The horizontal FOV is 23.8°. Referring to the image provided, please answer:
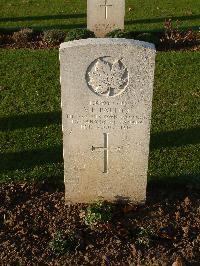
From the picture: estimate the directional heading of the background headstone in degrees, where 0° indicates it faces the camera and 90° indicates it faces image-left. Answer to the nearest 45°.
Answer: approximately 0°

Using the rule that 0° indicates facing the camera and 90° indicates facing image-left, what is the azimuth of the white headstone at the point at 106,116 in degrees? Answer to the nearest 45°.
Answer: approximately 0°

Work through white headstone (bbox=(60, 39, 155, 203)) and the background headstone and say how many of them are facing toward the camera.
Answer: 2

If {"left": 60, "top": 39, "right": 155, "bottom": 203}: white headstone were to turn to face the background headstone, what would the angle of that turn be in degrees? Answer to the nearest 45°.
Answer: approximately 180°

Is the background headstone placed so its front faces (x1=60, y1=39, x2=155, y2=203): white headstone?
yes
